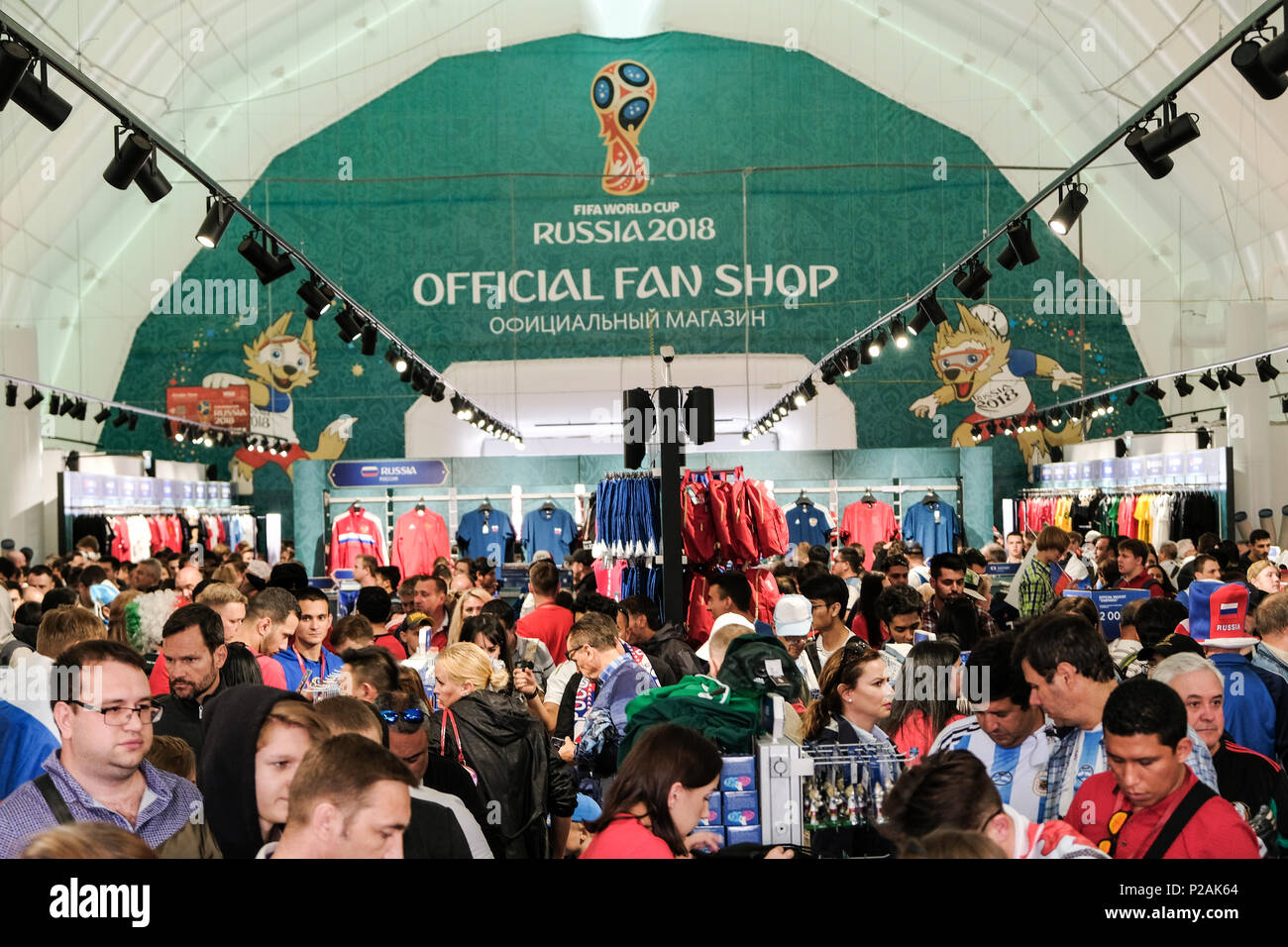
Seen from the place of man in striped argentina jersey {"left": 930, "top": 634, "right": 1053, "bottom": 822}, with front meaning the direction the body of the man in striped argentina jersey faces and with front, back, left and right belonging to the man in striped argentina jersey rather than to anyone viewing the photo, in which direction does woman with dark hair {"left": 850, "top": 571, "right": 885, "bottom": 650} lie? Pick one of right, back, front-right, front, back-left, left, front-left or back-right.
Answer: back-right

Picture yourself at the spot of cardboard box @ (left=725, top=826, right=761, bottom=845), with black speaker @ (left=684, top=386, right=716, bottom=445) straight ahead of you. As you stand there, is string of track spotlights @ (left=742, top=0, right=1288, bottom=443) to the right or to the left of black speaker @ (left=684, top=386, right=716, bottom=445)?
right

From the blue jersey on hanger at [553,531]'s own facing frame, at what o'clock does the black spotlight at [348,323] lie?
The black spotlight is roughly at 1 o'clock from the blue jersey on hanger.

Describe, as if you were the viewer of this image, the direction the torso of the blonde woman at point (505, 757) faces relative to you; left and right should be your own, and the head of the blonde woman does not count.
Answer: facing away from the viewer and to the left of the viewer

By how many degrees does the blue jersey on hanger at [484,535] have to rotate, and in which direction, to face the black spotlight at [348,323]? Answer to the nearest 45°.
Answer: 0° — it already faces it

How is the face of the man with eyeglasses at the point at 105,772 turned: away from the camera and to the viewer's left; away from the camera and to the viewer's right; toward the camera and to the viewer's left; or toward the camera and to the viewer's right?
toward the camera and to the viewer's right

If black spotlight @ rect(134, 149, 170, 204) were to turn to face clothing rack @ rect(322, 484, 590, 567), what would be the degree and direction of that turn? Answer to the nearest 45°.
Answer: approximately 90° to its left

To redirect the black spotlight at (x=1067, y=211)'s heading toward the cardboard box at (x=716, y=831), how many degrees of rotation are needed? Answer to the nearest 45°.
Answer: approximately 45° to its left

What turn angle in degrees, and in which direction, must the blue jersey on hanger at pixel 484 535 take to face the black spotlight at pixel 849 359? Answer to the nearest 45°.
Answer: approximately 45° to its left
